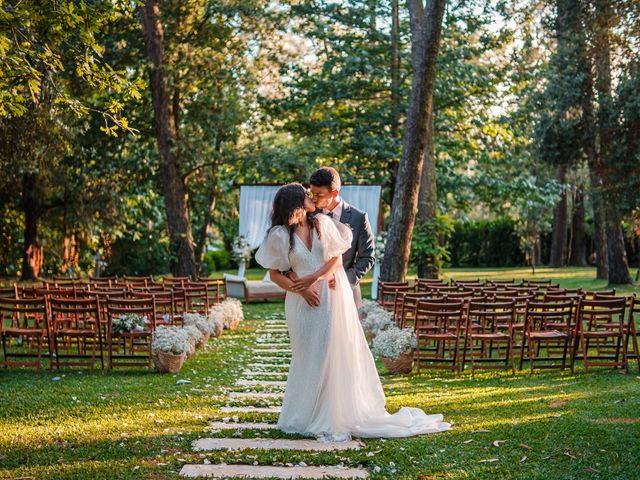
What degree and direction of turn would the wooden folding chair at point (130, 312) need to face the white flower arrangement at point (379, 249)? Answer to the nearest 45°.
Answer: approximately 45° to its right

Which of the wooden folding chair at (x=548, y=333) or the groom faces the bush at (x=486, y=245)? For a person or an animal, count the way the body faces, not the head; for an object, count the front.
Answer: the wooden folding chair

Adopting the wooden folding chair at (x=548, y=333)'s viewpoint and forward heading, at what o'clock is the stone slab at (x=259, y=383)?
The stone slab is roughly at 8 o'clock from the wooden folding chair.

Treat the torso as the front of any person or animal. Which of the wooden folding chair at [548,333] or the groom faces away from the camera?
the wooden folding chair

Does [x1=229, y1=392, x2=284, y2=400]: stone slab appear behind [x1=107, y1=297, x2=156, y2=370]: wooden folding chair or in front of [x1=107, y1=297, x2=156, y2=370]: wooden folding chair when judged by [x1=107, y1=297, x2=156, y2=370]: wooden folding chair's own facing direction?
behind

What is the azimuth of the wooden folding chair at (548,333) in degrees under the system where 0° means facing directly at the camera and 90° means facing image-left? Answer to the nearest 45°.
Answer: approximately 180°

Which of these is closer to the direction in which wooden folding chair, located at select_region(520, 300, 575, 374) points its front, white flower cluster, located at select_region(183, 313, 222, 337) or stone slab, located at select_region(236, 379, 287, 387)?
the white flower cluster

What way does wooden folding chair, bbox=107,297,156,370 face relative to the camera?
away from the camera

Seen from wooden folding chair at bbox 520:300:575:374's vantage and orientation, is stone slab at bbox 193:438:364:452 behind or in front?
behind

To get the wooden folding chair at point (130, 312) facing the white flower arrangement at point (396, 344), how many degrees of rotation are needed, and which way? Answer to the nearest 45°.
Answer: approximately 90° to its right

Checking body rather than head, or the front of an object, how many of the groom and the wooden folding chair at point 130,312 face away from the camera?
1

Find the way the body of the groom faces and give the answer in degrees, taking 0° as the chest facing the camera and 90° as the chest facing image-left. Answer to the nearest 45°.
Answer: approximately 45°

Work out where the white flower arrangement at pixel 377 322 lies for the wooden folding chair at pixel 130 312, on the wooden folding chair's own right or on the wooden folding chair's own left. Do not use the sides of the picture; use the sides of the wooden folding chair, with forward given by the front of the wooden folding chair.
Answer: on the wooden folding chair's own right

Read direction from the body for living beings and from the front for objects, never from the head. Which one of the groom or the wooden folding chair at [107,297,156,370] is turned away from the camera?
the wooden folding chair
